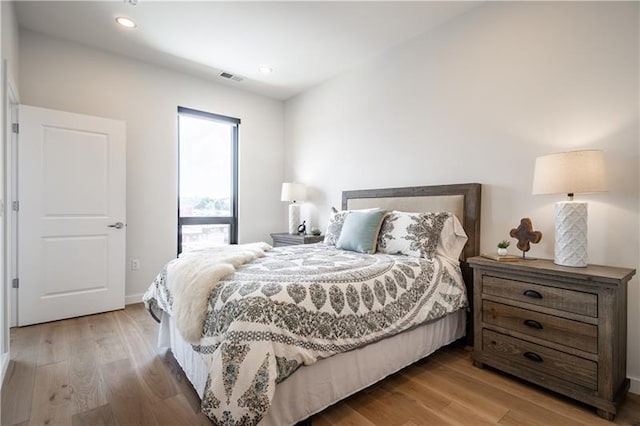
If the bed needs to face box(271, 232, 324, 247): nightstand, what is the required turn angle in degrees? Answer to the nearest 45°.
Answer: approximately 135° to its right

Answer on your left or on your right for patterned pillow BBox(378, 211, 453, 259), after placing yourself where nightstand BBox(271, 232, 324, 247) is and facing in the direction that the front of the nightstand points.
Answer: on your left

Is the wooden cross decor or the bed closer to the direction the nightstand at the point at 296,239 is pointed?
the bed

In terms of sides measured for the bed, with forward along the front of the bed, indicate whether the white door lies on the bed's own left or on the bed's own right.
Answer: on the bed's own right

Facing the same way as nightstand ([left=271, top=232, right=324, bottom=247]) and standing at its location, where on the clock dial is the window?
The window is roughly at 2 o'clock from the nightstand.

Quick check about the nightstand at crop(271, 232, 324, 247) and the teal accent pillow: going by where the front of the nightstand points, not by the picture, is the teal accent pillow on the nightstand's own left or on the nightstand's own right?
on the nightstand's own left

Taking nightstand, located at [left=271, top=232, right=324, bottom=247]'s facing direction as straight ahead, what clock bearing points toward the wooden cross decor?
The wooden cross decor is roughly at 9 o'clock from the nightstand.

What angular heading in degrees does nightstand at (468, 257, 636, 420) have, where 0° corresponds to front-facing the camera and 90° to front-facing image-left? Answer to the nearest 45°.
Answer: approximately 45°

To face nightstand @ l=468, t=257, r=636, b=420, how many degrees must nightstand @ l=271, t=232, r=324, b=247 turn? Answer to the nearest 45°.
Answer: approximately 90° to its left
